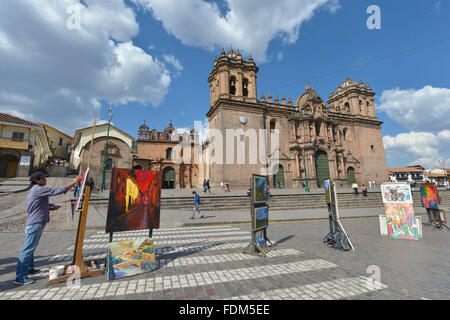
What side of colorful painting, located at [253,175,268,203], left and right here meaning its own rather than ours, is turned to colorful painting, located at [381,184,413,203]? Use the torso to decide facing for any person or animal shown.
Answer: left

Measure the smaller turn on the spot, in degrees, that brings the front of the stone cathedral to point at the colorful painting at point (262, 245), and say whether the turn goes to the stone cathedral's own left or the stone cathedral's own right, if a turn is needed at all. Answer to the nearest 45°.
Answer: approximately 45° to the stone cathedral's own right

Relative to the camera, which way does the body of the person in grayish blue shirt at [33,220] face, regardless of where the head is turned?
to the viewer's right

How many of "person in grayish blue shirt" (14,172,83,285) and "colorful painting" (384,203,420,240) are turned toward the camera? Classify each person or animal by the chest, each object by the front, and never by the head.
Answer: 1

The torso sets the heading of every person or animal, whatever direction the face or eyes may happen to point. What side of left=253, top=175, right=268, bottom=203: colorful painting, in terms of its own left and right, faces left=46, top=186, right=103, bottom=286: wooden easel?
right

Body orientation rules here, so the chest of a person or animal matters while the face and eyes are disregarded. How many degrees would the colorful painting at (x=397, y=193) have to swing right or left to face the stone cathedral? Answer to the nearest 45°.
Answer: approximately 135° to its right

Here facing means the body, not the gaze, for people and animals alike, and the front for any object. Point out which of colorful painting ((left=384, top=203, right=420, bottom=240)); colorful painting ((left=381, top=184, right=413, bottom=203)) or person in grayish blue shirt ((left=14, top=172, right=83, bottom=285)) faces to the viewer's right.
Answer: the person in grayish blue shirt

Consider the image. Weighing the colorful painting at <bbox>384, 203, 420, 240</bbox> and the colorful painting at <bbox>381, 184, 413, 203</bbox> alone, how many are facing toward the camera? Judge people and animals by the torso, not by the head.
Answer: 2

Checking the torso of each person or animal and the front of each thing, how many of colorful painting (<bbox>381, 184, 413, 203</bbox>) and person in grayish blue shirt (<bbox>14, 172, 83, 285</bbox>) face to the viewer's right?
1

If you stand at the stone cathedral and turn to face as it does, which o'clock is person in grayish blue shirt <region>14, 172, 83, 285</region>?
The person in grayish blue shirt is roughly at 2 o'clock from the stone cathedral.

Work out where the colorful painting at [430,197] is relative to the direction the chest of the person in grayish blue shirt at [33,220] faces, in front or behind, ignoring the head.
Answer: in front

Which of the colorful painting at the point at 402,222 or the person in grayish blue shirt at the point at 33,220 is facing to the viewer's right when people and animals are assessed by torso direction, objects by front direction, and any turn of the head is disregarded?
the person in grayish blue shirt
